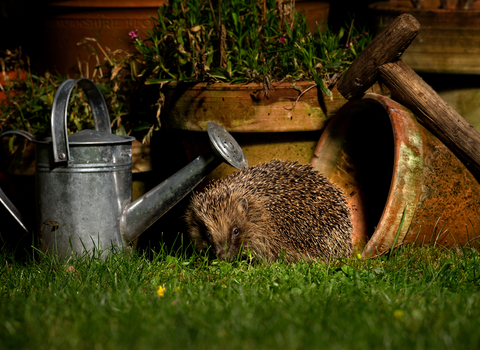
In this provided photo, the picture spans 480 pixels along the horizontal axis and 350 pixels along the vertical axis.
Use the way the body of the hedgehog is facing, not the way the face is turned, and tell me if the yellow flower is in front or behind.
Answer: in front

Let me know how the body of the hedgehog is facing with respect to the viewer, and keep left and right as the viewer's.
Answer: facing the viewer and to the left of the viewer

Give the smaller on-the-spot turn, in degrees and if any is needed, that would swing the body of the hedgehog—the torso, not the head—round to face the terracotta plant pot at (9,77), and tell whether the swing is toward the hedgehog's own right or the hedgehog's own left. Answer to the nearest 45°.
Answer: approximately 90° to the hedgehog's own right

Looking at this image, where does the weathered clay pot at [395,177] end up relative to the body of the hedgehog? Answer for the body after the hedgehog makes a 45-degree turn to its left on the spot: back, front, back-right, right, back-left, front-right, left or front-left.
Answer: left

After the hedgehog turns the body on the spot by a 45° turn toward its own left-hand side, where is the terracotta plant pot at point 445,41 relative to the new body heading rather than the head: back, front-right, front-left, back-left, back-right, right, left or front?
back-left

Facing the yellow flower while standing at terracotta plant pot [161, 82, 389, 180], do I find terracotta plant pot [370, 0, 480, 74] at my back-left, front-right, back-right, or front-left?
back-left

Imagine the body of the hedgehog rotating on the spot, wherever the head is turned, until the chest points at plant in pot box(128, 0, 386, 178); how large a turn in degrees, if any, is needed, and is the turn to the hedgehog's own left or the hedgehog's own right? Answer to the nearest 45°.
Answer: approximately 135° to the hedgehog's own right

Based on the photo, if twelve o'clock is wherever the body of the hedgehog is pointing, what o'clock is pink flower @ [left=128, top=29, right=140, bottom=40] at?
The pink flower is roughly at 3 o'clock from the hedgehog.

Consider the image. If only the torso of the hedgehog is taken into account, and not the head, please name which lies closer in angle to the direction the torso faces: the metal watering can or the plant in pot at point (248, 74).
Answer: the metal watering can

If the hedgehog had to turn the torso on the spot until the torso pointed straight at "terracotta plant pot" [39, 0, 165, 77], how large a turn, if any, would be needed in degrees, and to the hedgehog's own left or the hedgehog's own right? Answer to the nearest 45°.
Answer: approximately 90° to the hedgehog's own right
